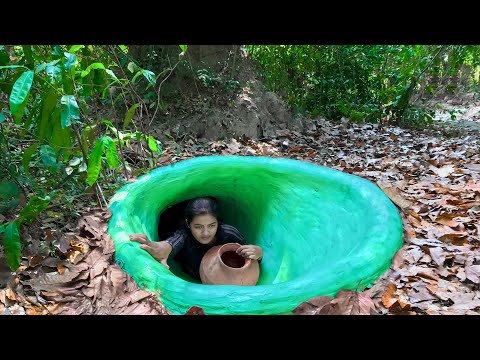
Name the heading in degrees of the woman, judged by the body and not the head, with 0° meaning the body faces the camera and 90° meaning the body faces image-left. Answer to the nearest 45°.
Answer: approximately 0°

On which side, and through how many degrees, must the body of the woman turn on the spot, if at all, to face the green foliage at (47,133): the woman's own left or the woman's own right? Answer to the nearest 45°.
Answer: approximately 45° to the woman's own right
